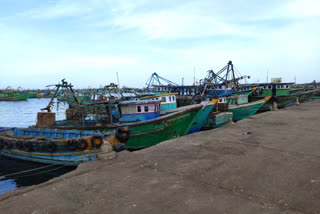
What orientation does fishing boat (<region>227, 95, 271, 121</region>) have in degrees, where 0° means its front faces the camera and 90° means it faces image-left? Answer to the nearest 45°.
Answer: approximately 270°
